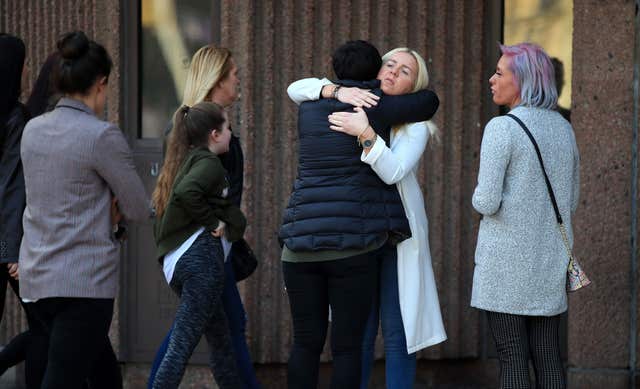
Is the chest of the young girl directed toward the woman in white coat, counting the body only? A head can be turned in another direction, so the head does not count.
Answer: yes

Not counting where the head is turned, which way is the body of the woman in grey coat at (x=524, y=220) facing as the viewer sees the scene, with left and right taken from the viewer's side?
facing away from the viewer and to the left of the viewer

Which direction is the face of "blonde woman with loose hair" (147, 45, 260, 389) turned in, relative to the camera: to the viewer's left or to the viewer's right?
to the viewer's right

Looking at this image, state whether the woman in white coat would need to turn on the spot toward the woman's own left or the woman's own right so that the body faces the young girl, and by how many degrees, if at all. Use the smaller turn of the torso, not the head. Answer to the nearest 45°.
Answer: approximately 45° to the woman's own right

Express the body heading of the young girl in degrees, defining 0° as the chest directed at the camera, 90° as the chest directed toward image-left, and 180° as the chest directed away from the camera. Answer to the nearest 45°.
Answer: approximately 270°

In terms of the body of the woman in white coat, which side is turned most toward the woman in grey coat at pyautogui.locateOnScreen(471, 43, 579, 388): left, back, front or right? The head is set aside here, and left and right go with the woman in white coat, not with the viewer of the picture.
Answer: left
